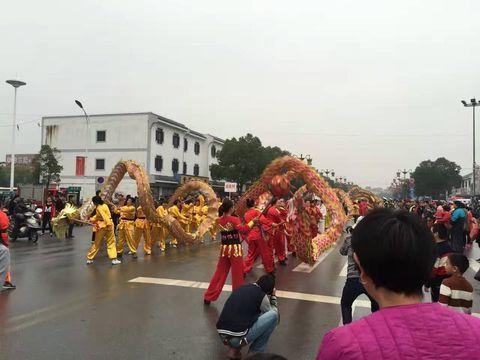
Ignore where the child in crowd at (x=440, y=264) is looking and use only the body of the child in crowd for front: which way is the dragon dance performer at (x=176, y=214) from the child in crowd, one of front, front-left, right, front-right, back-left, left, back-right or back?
front-right

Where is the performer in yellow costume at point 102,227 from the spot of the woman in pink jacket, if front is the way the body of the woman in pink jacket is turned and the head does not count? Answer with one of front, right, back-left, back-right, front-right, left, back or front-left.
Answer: front

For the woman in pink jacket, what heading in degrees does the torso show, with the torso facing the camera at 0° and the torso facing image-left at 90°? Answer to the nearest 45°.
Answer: approximately 135°

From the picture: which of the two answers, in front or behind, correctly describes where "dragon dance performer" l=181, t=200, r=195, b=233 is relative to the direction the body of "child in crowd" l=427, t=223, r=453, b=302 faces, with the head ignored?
in front

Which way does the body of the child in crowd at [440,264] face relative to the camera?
to the viewer's left

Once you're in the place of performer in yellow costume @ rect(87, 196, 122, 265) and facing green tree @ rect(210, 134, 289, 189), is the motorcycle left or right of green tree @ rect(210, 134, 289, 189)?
left

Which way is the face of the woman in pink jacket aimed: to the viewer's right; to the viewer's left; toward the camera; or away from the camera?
away from the camera

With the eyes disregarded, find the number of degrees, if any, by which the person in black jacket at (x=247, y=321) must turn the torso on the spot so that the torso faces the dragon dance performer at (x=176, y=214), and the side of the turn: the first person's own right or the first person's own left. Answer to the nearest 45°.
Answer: approximately 45° to the first person's own left

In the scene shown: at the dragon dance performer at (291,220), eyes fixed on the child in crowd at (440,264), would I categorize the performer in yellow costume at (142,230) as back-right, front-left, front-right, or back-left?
back-right

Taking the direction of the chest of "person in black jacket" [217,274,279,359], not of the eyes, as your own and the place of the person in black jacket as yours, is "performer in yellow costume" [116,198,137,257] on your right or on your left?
on your left

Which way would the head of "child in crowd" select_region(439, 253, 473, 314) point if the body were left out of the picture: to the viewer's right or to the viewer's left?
to the viewer's left
